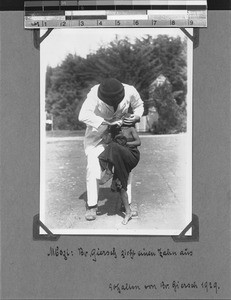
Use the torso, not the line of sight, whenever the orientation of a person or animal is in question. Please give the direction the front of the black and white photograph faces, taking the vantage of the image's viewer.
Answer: facing the viewer
